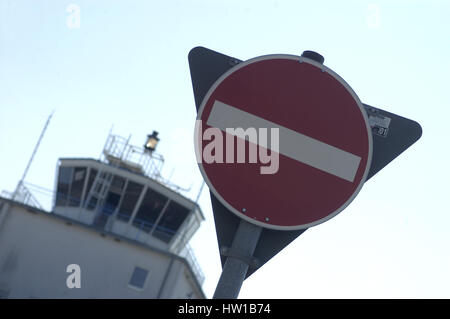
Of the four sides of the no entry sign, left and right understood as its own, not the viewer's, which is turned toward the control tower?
back

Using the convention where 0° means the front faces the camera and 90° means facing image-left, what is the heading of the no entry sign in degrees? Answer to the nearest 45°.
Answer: approximately 0°
